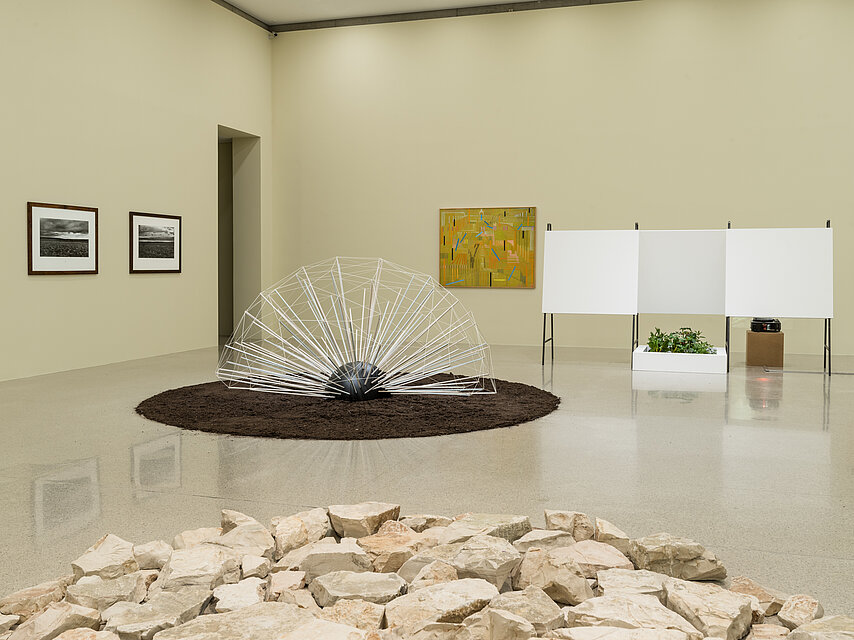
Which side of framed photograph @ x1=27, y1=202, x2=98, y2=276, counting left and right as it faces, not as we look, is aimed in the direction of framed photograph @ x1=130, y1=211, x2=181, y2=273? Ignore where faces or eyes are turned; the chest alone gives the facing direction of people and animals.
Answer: left

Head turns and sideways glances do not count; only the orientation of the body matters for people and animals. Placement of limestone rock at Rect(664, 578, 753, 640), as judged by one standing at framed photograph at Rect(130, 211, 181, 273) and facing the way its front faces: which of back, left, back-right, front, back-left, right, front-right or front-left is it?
front-right

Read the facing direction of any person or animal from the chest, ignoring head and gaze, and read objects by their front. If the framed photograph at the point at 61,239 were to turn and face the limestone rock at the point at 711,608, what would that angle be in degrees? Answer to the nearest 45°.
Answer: approximately 45° to its right

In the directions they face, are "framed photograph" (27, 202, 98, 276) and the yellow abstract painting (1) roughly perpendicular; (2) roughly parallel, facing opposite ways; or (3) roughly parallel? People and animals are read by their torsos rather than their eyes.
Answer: roughly perpendicular

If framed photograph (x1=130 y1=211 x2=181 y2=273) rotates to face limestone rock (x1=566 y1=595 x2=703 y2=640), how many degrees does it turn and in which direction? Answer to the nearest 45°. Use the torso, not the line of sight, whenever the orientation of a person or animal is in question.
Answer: approximately 45° to its right

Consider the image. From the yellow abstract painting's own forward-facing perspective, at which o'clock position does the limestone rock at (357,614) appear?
The limestone rock is roughly at 12 o'clock from the yellow abstract painting.

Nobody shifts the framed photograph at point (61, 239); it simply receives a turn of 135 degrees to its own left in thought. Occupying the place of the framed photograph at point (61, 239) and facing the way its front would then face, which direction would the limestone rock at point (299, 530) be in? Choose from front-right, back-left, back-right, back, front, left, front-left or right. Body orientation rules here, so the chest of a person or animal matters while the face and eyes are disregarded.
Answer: back

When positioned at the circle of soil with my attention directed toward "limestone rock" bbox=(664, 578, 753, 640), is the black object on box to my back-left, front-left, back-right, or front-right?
back-left

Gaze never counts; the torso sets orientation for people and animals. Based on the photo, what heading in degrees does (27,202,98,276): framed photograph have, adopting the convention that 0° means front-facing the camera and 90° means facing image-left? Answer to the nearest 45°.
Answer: approximately 315°

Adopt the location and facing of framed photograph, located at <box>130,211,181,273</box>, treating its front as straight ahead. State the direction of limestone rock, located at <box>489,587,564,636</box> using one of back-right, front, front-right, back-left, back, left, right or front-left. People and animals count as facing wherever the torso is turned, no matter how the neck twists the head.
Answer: front-right
